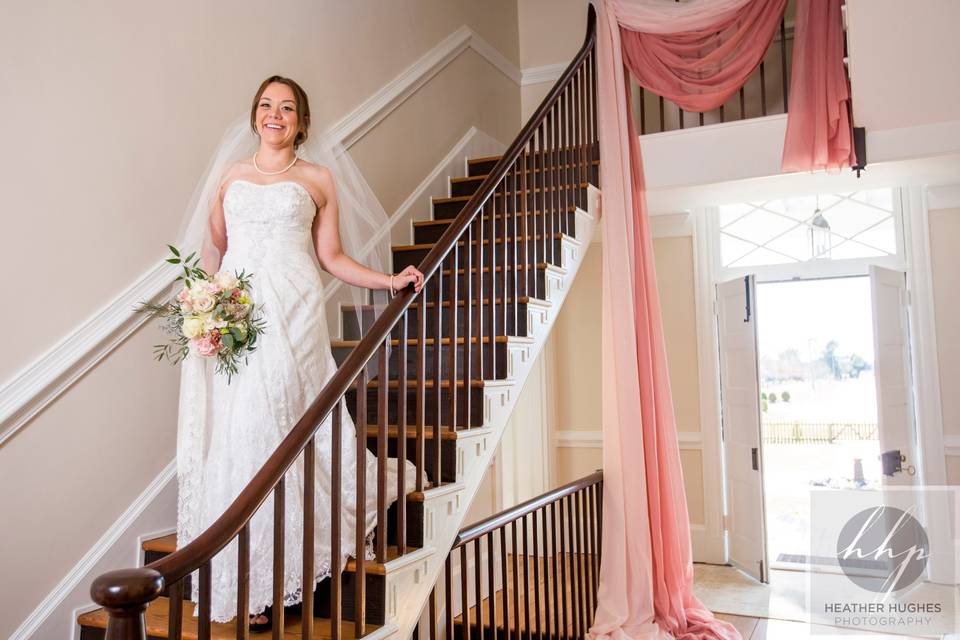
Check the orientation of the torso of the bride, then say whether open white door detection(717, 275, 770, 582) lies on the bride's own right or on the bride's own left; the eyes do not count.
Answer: on the bride's own left

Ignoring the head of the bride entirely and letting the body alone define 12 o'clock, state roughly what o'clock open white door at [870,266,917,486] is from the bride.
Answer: The open white door is roughly at 8 o'clock from the bride.

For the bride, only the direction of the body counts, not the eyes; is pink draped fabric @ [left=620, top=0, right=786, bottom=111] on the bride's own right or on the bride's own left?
on the bride's own left

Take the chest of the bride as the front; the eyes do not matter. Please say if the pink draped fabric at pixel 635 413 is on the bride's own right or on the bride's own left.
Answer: on the bride's own left

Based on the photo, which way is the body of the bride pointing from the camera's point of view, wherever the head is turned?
toward the camera
